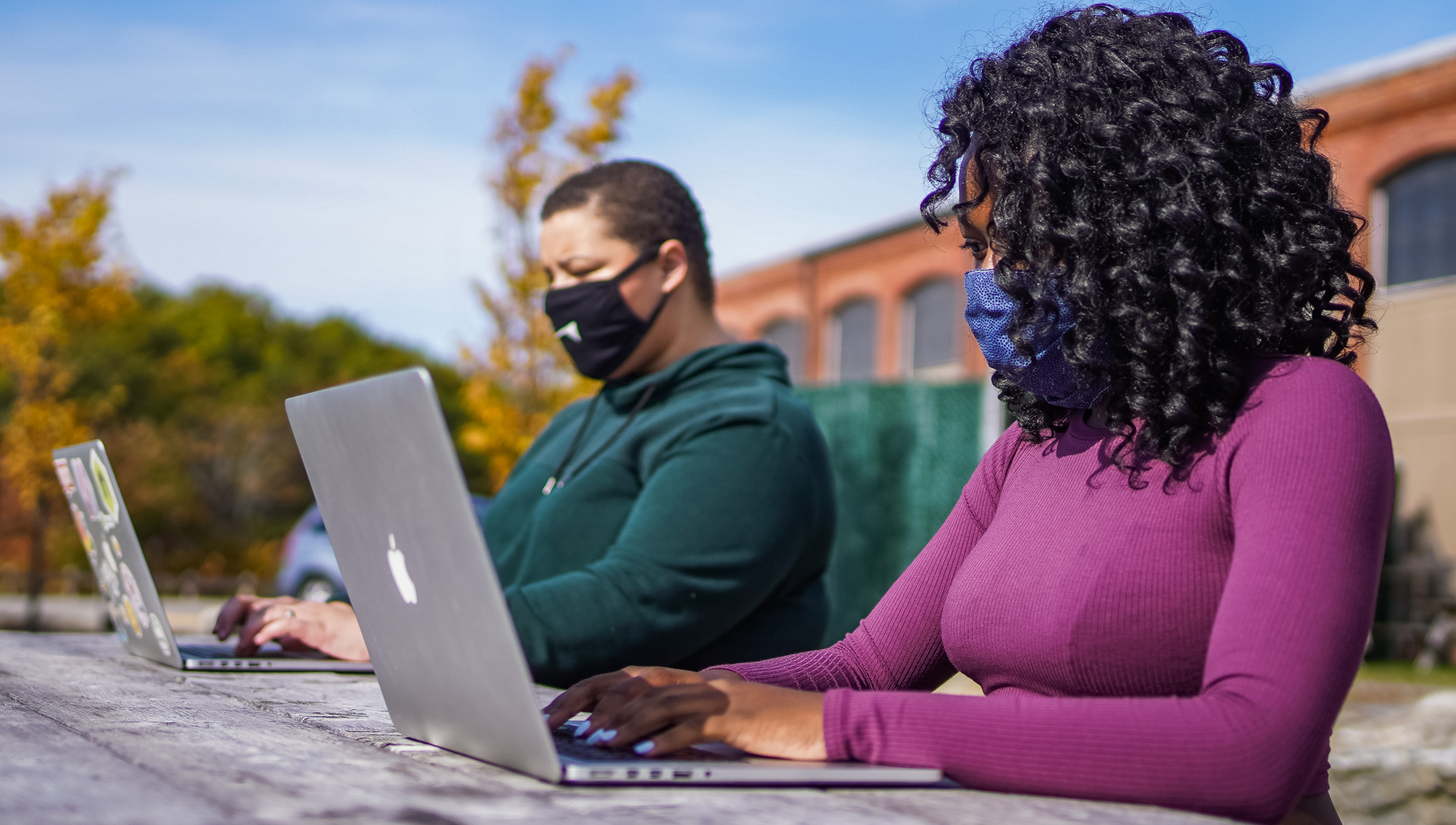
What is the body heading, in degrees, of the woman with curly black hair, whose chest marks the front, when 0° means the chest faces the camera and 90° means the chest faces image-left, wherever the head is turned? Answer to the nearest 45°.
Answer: approximately 45°

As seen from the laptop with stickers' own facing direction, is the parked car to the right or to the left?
on its left

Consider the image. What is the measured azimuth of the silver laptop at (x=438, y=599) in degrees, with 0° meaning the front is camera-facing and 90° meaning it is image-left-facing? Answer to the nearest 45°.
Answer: approximately 270°

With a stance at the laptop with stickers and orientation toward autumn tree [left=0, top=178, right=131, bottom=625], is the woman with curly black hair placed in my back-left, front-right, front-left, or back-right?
back-right

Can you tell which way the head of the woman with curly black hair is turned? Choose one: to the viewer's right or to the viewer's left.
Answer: to the viewer's left

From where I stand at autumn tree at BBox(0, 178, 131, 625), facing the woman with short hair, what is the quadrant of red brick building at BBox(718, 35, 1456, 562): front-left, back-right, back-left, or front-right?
front-left

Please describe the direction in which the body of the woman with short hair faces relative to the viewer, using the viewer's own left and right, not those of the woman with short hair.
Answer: facing the viewer and to the left of the viewer
